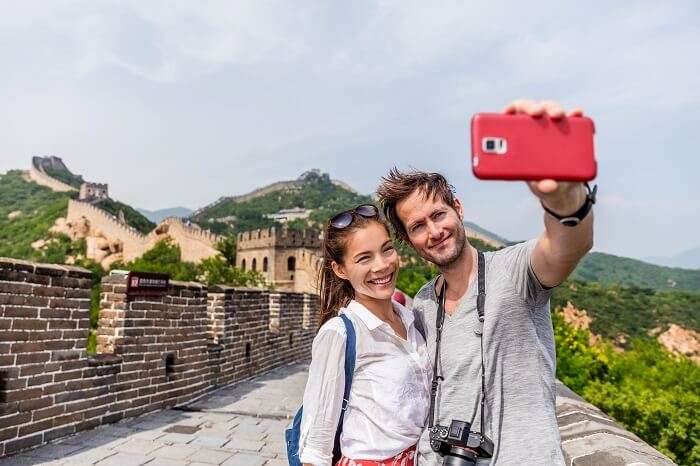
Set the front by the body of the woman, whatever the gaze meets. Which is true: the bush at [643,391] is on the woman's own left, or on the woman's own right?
on the woman's own left

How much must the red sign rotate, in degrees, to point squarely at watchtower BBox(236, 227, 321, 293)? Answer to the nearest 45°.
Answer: approximately 135° to its left

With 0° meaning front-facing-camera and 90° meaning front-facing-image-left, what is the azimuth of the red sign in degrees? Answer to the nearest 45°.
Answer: approximately 315°

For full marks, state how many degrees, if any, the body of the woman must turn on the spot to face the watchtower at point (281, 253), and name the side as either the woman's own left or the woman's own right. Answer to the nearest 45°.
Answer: approximately 135° to the woman's own left

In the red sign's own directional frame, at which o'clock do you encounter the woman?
The woman is roughly at 1 o'clock from the red sign.

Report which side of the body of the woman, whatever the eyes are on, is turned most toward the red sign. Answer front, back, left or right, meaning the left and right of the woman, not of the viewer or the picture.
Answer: back

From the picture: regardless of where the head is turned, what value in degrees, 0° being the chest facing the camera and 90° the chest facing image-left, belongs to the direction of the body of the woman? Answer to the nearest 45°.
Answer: approximately 315°

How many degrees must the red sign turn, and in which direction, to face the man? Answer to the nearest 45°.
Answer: approximately 45° to its right

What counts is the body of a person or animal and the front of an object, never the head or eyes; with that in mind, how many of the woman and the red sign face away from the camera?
0
